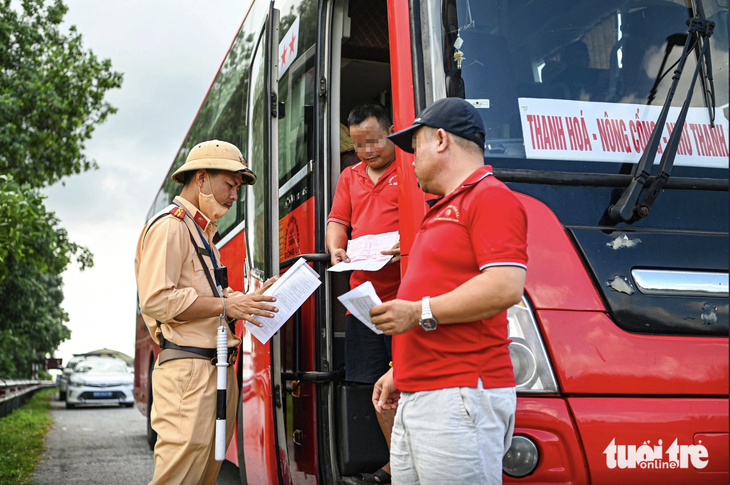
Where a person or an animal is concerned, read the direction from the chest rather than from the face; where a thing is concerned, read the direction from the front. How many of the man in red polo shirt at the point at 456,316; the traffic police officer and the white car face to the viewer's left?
1

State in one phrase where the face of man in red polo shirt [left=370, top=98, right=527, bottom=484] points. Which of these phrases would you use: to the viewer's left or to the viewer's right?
to the viewer's left

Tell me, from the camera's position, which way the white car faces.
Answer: facing the viewer

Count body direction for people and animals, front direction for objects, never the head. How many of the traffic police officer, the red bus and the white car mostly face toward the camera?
2

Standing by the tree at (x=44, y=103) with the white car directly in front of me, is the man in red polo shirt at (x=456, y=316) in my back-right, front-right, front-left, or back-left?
back-right

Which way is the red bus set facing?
toward the camera

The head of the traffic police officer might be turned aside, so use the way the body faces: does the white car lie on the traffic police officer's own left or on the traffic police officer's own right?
on the traffic police officer's own left

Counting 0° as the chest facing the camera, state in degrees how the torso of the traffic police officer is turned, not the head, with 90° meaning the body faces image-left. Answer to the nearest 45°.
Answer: approximately 270°

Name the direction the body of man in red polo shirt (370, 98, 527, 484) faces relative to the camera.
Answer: to the viewer's left

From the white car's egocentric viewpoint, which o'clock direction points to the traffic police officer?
The traffic police officer is roughly at 12 o'clock from the white car.

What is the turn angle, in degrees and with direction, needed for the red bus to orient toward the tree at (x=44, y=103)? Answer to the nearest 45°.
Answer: approximately 135° to its right
